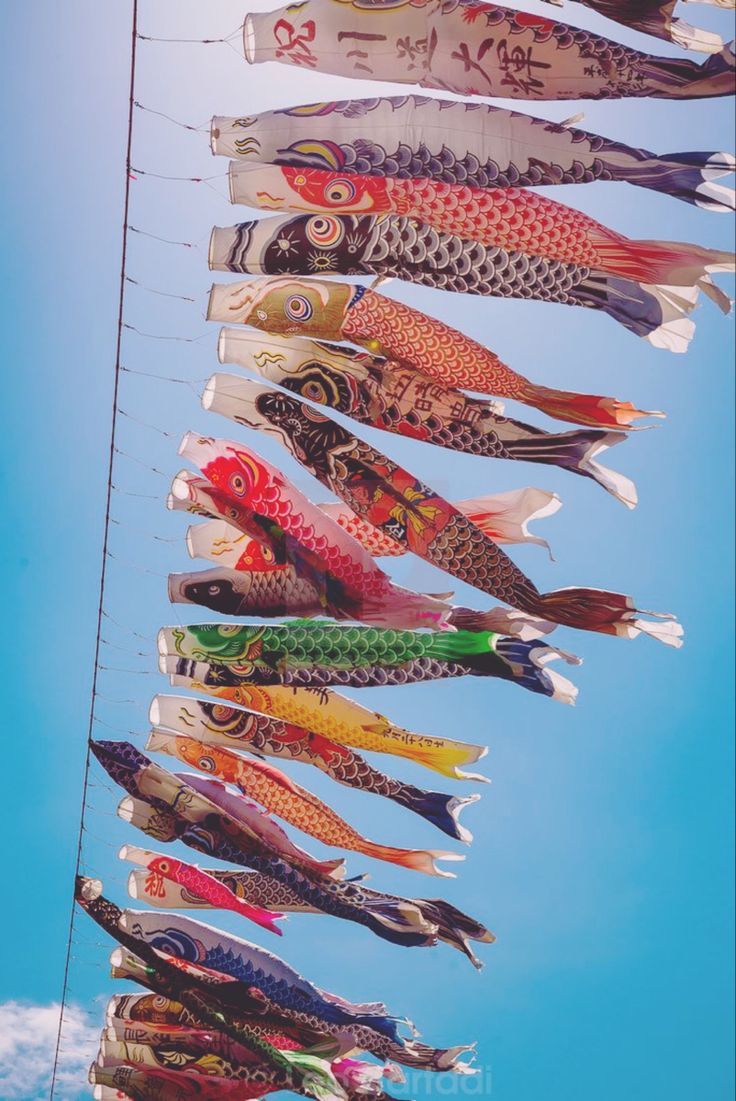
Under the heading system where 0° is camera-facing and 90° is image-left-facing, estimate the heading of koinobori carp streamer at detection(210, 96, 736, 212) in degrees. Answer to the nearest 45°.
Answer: approximately 90°

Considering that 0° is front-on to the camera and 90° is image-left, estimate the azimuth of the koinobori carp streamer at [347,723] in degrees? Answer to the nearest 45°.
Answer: approximately 90°

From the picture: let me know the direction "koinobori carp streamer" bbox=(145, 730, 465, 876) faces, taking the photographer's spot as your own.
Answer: facing to the left of the viewer

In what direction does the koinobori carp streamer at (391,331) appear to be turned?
to the viewer's left

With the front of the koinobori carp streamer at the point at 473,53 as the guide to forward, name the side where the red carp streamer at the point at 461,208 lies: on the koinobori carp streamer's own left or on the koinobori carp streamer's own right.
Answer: on the koinobori carp streamer's own right

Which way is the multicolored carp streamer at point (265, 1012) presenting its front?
to the viewer's left

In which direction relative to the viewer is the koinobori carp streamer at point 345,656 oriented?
to the viewer's left

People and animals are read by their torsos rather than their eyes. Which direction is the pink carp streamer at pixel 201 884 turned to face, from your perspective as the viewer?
facing to the left of the viewer

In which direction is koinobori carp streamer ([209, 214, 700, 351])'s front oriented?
to the viewer's left

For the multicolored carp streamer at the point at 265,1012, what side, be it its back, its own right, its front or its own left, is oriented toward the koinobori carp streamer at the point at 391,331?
left

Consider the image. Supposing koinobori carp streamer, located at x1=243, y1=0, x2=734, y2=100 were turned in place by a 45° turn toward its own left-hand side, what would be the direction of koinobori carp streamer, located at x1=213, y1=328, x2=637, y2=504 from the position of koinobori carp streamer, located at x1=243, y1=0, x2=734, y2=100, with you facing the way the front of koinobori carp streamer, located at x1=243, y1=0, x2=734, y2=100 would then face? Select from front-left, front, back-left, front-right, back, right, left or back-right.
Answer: back-right

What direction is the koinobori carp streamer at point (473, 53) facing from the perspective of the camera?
to the viewer's left

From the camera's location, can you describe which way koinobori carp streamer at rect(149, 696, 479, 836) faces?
facing to the left of the viewer
